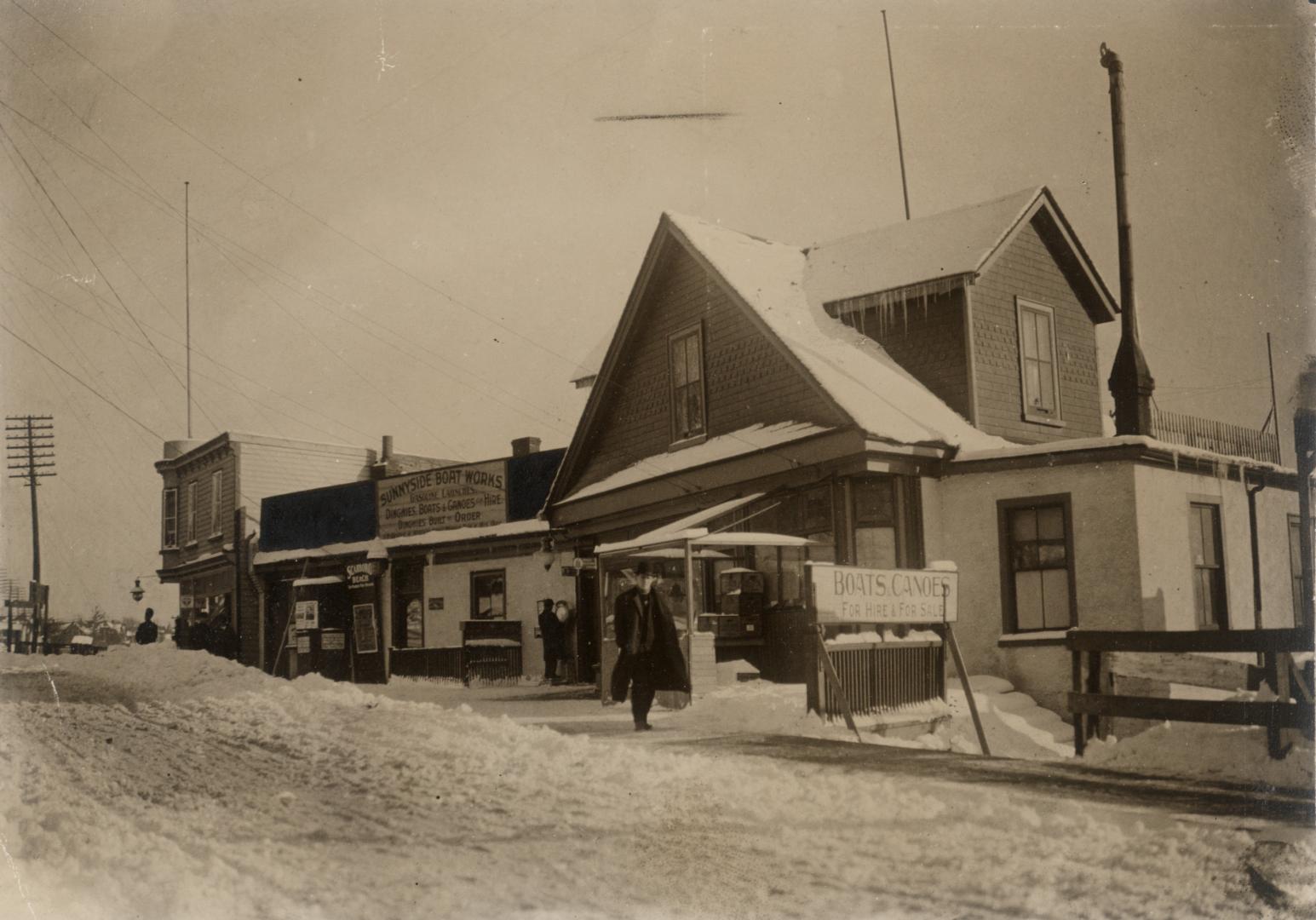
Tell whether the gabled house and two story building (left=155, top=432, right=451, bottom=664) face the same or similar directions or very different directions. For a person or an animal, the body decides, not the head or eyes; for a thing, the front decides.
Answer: same or similar directions

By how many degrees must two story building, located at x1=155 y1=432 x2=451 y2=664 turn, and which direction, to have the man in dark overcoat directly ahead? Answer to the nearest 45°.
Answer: approximately 45° to its left

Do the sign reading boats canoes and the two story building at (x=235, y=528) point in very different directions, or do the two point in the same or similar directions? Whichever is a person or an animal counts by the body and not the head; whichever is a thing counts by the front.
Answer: same or similar directions

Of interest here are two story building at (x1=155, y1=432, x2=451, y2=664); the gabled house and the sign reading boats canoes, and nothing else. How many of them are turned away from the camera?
0

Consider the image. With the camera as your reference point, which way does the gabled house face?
facing the viewer and to the left of the viewer

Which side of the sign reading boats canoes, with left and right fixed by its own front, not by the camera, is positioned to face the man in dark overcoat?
right

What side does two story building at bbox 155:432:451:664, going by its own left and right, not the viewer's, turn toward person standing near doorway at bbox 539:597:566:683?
left

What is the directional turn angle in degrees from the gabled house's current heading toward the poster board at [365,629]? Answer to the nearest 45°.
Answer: approximately 90° to its right

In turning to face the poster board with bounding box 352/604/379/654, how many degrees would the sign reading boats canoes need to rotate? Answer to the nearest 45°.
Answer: approximately 135° to its right

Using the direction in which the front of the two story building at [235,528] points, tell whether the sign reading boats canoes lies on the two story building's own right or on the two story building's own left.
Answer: on the two story building's own left

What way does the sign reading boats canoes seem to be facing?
toward the camera

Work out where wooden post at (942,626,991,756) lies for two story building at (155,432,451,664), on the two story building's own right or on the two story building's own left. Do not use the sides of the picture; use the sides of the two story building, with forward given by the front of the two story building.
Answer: on the two story building's own left

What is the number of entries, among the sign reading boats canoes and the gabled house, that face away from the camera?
0

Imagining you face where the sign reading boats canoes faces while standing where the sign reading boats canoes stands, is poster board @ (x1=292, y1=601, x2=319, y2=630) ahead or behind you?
behind

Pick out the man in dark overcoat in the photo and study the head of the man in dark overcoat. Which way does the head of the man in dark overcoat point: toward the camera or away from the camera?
toward the camera
